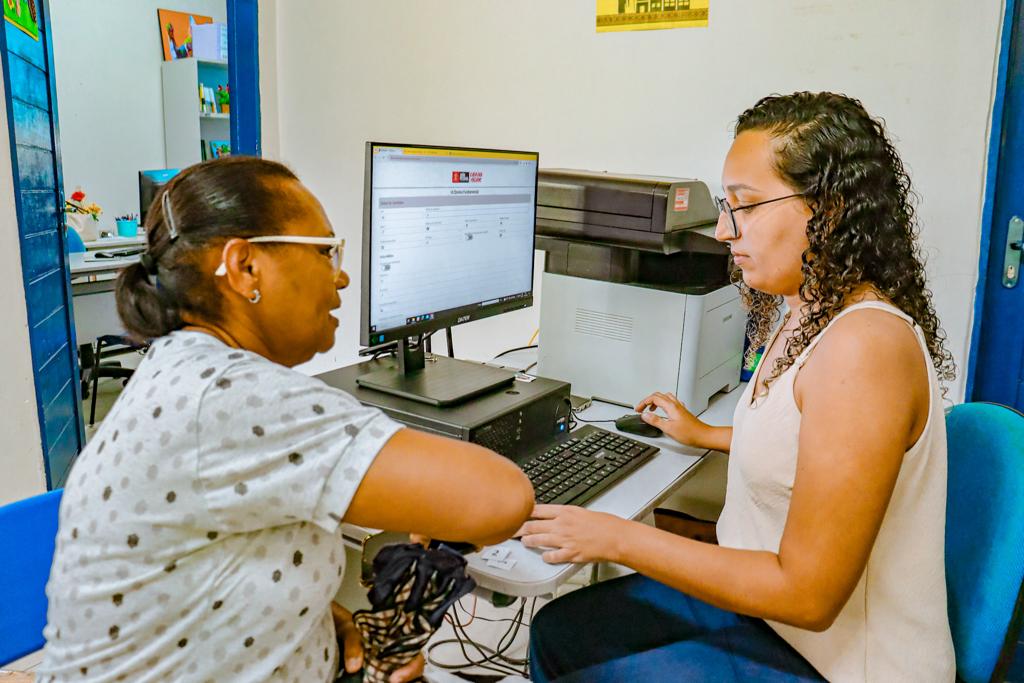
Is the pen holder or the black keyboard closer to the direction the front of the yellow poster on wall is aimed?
the black keyboard

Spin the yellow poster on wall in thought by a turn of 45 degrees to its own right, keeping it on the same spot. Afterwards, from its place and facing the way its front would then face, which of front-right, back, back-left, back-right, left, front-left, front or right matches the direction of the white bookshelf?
right

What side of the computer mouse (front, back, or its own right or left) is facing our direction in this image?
left

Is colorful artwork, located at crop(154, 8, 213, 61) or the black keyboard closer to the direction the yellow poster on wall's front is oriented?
the black keyboard

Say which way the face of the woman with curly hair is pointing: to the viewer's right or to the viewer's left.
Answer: to the viewer's left

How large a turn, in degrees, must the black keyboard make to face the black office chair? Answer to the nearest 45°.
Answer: approximately 180°

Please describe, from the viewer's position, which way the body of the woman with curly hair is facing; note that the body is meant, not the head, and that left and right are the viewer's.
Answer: facing to the left of the viewer

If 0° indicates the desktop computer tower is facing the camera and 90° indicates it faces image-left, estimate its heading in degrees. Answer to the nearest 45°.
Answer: approximately 315°

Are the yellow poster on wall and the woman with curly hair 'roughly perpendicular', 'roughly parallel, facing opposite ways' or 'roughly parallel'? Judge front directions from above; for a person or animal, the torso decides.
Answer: roughly perpendicular
